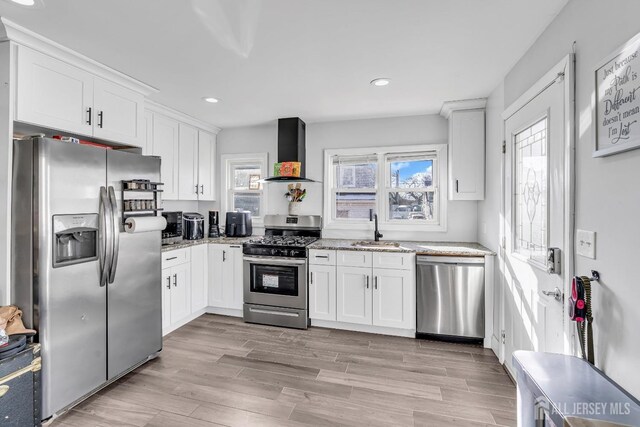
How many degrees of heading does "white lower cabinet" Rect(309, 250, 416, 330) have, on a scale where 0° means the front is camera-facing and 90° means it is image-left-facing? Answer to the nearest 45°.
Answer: approximately 45°

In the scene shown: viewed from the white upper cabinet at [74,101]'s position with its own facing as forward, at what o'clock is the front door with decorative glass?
The front door with decorative glass is roughly at 12 o'clock from the white upper cabinet.

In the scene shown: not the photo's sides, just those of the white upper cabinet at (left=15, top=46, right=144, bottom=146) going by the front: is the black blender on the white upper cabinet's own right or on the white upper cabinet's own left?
on the white upper cabinet's own left

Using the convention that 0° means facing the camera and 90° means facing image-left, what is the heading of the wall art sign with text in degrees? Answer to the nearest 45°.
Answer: approximately 45°

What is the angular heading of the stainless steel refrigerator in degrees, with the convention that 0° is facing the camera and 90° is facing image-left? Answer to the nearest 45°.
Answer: approximately 315°

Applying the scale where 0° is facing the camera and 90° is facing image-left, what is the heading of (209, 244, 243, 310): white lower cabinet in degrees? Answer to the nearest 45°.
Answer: approximately 0°

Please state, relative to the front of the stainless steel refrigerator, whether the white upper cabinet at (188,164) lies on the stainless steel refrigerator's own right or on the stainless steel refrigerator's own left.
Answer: on the stainless steel refrigerator's own left

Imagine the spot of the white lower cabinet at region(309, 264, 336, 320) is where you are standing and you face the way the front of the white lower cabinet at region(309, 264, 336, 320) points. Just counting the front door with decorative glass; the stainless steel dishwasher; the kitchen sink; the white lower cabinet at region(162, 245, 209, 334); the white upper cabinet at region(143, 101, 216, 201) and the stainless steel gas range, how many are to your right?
3

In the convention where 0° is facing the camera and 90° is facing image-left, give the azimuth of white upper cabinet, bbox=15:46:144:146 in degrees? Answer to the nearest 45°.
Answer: approximately 315°

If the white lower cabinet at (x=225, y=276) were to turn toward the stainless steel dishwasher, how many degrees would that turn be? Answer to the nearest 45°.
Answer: approximately 45° to its left

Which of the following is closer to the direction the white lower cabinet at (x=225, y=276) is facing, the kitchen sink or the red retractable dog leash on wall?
the red retractable dog leash on wall

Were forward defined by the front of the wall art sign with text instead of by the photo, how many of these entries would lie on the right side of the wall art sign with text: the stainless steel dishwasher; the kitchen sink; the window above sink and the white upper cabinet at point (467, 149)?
4

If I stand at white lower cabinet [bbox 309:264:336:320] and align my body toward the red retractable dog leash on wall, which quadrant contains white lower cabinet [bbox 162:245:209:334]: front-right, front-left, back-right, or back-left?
back-right

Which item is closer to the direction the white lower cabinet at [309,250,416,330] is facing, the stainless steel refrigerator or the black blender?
the stainless steel refrigerator
